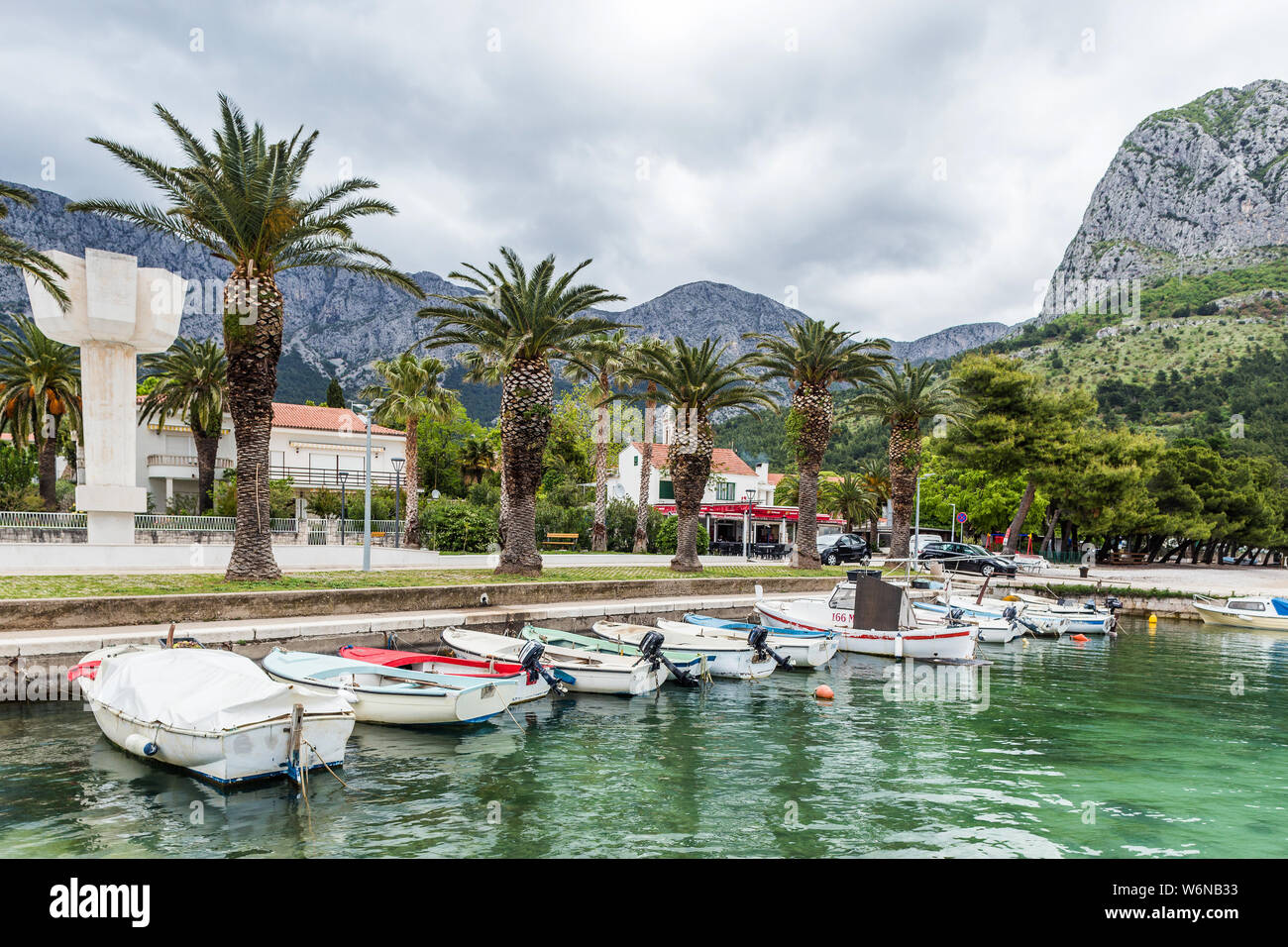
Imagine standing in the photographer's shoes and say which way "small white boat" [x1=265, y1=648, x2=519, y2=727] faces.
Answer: facing away from the viewer and to the left of the viewer

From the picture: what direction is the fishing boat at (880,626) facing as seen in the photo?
to the viewer's left

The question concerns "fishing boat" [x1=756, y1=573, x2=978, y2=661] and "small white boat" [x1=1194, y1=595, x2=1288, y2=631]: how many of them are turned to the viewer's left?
2

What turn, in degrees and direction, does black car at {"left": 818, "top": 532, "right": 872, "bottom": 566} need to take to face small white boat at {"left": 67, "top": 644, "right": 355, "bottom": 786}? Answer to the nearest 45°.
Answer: approximately 45° to its left

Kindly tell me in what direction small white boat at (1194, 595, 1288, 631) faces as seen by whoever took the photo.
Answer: facing to the left of the viewer

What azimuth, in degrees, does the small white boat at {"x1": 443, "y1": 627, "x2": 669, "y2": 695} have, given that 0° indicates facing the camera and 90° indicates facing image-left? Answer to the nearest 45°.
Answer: approximately 135°

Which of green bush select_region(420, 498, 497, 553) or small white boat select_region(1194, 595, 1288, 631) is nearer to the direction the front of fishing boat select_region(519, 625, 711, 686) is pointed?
the green bush

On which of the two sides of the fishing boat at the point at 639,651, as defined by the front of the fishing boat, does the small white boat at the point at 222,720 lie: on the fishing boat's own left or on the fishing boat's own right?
on the fishing boat's own left

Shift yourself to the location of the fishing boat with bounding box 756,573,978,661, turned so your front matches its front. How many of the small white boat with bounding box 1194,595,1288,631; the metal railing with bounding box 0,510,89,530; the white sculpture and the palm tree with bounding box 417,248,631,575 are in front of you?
3

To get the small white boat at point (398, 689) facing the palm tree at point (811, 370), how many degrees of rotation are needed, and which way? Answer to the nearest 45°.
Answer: approximately 90° to its right
